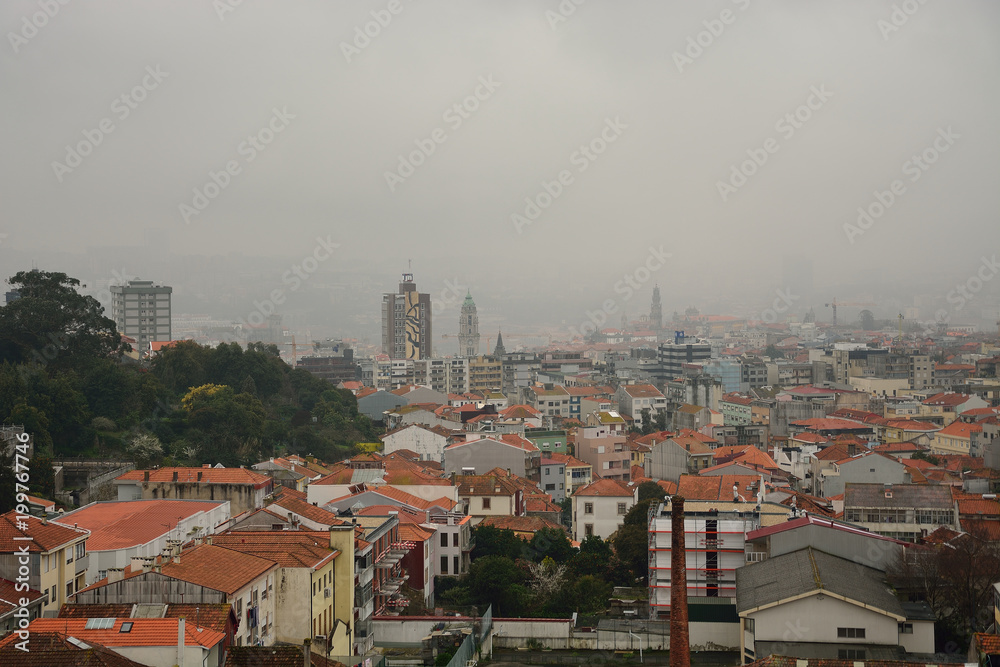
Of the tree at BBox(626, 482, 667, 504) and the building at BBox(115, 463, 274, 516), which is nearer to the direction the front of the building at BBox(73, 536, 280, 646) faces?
the tree

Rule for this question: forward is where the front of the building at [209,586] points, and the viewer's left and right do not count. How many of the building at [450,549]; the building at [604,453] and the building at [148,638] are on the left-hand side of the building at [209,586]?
2

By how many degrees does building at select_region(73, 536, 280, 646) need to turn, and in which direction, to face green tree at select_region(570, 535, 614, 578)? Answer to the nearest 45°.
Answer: approximately 90° to its left

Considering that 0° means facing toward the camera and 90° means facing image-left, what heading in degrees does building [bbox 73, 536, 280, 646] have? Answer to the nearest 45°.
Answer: approximately 315°

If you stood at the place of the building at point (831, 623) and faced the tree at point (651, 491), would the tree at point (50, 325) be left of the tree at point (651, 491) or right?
left

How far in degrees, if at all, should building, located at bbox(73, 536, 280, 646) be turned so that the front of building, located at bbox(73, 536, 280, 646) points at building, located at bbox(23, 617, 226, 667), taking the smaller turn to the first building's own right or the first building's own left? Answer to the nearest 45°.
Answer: approximately 45° to the first building's own right

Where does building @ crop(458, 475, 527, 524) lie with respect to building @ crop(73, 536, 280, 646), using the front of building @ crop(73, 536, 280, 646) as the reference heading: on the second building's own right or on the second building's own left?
on the second building's own left

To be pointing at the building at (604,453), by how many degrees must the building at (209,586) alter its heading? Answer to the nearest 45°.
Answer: approximately 90° to its left

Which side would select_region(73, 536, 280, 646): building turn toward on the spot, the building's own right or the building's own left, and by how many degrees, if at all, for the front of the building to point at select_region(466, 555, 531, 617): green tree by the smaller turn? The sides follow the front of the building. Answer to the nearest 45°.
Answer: approximately 90° to the building's own left

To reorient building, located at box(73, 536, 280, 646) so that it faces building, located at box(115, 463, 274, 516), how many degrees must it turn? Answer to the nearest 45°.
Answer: approximately 135° to its left

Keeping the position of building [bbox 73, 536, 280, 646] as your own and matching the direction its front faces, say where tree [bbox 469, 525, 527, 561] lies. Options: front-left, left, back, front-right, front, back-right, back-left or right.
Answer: left
